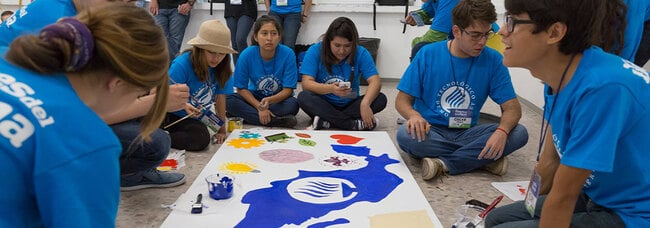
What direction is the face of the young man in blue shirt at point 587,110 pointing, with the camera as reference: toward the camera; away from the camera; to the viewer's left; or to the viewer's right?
to the viewer's left

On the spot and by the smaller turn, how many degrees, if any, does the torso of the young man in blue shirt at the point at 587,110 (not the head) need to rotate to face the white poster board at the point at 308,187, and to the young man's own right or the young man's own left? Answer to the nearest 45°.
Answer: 0° — they already face it

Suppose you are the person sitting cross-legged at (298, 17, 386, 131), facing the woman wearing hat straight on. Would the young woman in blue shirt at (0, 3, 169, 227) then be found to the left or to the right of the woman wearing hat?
left

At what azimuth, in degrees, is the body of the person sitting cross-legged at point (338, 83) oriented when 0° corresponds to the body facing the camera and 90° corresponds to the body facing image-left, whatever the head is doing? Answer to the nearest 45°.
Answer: approximately 0°

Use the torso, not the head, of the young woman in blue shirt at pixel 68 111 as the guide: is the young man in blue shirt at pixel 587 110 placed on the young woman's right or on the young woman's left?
on the young woman's right

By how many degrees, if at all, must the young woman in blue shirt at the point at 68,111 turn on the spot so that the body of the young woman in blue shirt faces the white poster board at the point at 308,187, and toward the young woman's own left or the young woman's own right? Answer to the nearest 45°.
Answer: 0° — they already face it

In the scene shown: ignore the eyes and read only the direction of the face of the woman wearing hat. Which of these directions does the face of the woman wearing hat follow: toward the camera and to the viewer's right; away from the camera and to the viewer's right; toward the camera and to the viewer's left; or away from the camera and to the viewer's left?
toward the camera and to the viewer's right

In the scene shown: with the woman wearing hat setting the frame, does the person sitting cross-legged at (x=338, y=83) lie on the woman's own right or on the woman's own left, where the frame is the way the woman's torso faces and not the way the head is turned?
on the woman's own left

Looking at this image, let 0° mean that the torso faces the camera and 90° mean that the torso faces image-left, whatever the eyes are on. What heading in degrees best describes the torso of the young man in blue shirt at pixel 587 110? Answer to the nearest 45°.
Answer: approximately 90°

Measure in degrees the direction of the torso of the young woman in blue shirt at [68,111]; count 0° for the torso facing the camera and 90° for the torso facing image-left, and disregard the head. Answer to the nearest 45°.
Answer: approximately 225°
